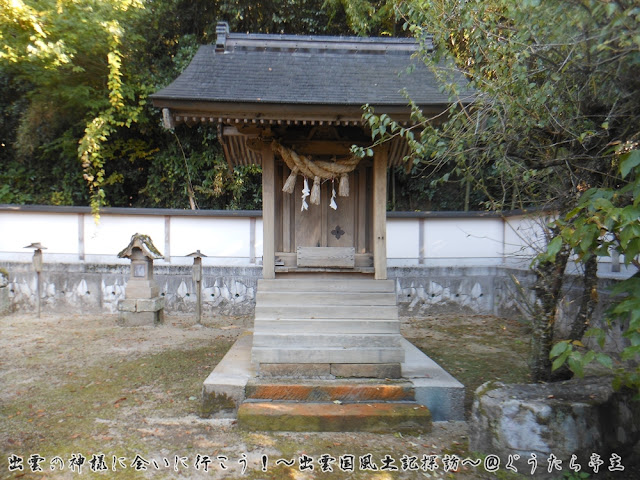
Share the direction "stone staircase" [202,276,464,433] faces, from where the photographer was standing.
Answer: facing the viewer

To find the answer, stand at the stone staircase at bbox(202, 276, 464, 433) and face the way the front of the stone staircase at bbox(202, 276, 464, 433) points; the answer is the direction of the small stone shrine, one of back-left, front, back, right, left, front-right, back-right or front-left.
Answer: back-right

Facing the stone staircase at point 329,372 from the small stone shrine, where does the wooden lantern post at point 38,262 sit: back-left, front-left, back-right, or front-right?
back-right

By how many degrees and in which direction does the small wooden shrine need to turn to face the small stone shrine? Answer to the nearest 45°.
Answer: approximately 135° to its right

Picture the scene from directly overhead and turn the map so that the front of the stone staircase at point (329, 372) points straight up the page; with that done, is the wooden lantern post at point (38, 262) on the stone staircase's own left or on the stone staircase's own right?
on the stone staircase's own right

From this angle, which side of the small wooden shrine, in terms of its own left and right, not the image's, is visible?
front

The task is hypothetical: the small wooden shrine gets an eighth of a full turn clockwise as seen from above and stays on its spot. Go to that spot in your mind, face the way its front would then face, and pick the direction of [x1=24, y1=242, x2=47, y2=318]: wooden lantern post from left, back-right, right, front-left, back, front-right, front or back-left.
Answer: right
